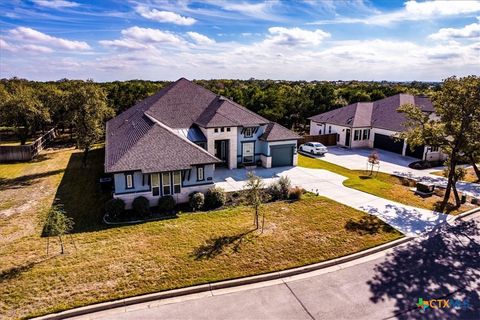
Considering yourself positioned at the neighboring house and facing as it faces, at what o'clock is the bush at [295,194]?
The bush is roughly at 11 o'clock from the neighboring house.

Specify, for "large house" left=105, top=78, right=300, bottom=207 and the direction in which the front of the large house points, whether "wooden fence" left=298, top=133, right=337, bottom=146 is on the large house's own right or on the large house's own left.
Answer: on the large house's own left

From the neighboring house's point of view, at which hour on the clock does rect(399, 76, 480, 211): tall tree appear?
The tall tree is roughly at 10 o'clock from the neighboring house.

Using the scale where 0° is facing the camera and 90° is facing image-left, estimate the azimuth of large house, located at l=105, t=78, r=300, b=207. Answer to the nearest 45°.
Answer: approximately 0°

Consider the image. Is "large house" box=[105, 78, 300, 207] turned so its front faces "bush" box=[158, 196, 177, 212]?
yes

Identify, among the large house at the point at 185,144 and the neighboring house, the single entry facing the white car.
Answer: the neighboring house

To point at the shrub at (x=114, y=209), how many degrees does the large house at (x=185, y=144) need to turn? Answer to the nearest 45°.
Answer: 0° — it already faces it

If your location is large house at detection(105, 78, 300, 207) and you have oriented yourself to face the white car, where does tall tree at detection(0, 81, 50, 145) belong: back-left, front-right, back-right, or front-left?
back-left

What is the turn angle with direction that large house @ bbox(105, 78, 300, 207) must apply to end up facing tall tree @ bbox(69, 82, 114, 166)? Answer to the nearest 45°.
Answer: approximately 90° to its right
